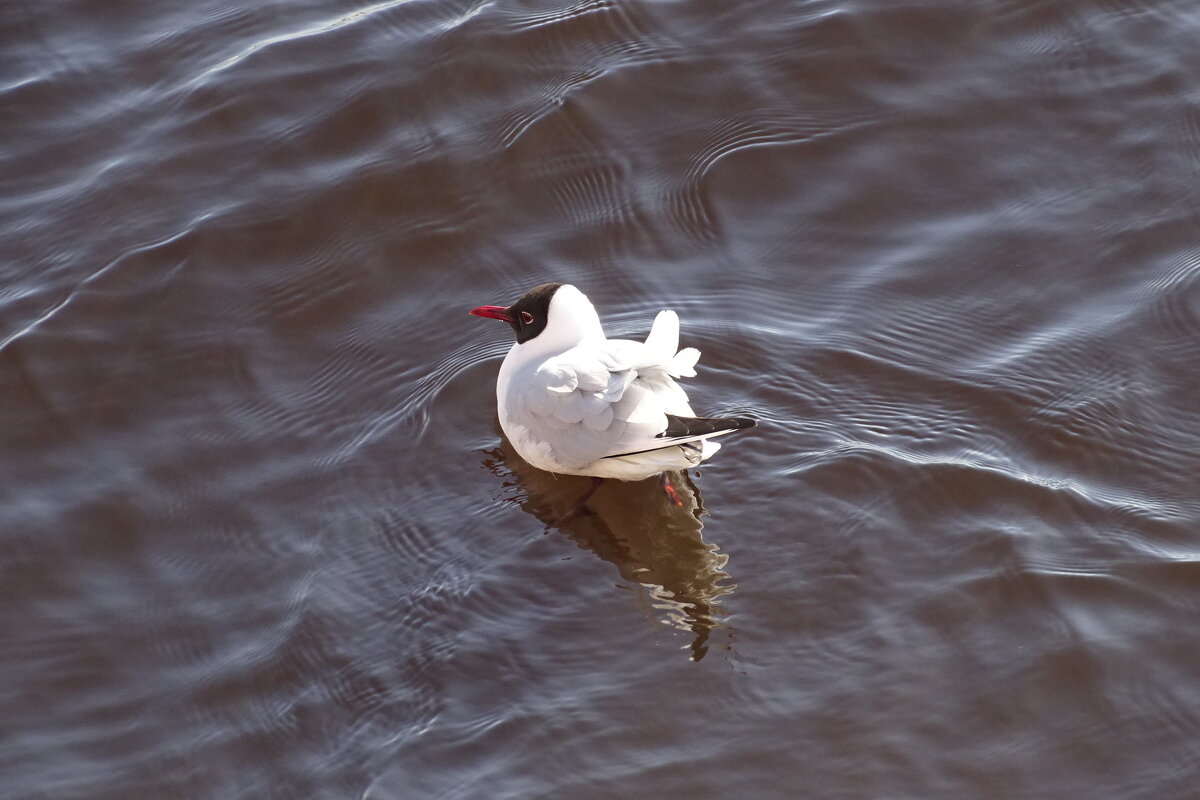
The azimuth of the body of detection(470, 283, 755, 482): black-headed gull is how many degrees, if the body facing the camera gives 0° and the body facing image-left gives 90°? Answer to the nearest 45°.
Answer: approximately 90°
